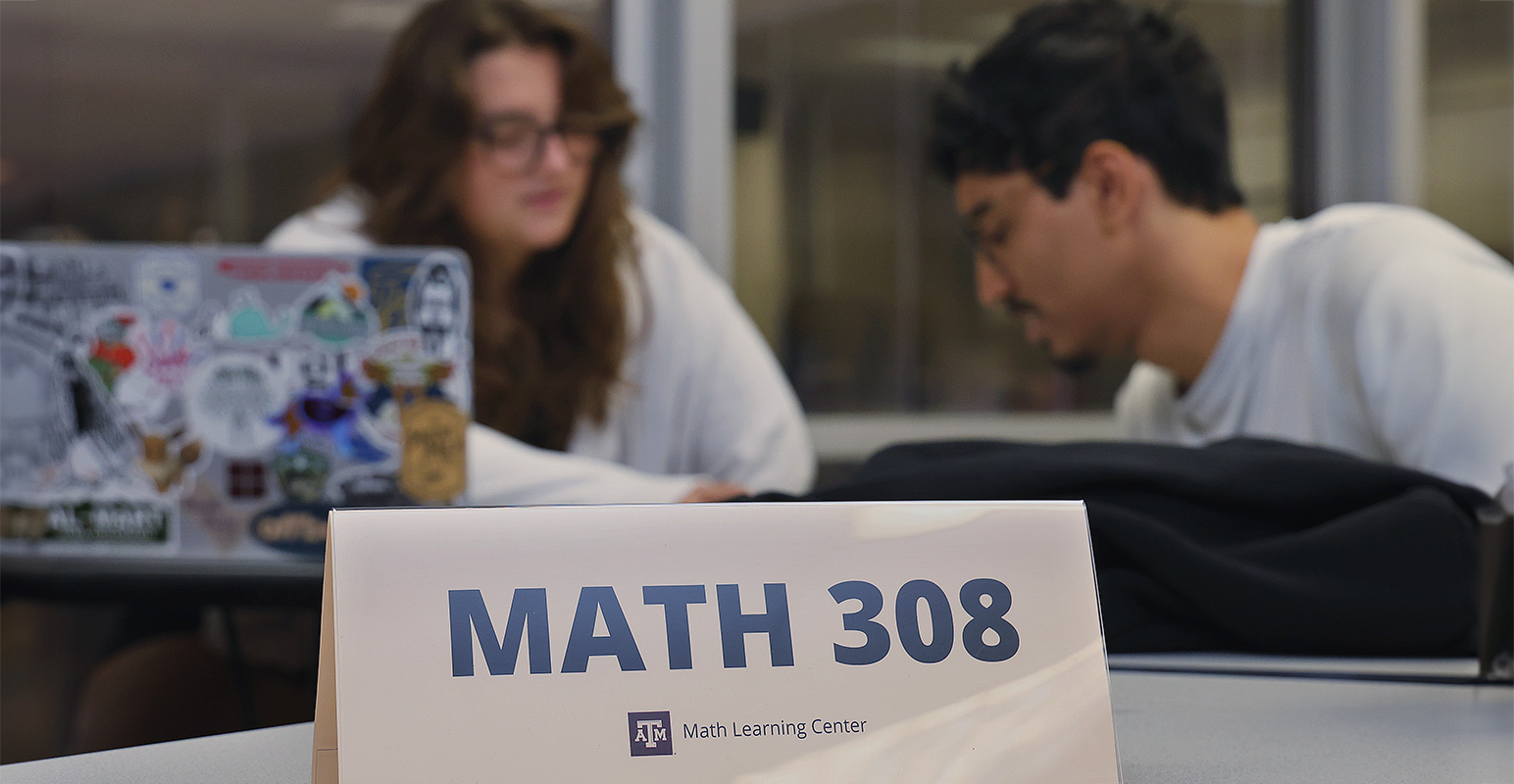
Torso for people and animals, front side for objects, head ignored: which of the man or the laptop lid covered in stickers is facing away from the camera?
the laptop lid covered in stickers

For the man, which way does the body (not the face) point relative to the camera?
to the viewer's left

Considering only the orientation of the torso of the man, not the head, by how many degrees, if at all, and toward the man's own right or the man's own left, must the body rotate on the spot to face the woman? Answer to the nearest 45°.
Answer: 0° — they already face them

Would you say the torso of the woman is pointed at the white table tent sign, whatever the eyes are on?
yes

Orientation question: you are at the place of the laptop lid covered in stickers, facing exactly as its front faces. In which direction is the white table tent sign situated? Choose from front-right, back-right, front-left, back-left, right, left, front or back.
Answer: back

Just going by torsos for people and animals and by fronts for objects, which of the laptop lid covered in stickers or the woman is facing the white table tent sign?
the woman

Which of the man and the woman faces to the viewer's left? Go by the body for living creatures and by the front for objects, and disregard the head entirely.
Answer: the man

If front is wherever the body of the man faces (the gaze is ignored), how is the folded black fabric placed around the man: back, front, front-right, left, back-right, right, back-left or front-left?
left

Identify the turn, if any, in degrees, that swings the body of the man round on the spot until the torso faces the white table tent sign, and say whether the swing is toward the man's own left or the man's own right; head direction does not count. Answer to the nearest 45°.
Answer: approximately 90° to the man's own left

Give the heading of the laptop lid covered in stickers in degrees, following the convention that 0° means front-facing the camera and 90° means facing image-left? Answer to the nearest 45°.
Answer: approximately 180°

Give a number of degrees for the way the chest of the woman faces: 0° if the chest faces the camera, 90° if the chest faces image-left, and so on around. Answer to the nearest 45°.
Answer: approximately 0°

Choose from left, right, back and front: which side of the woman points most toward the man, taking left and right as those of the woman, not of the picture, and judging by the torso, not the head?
left

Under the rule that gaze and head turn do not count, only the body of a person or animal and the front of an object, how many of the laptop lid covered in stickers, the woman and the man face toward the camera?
1

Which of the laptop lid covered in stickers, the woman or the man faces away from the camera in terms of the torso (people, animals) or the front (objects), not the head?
the laptop lid covered in stickers
